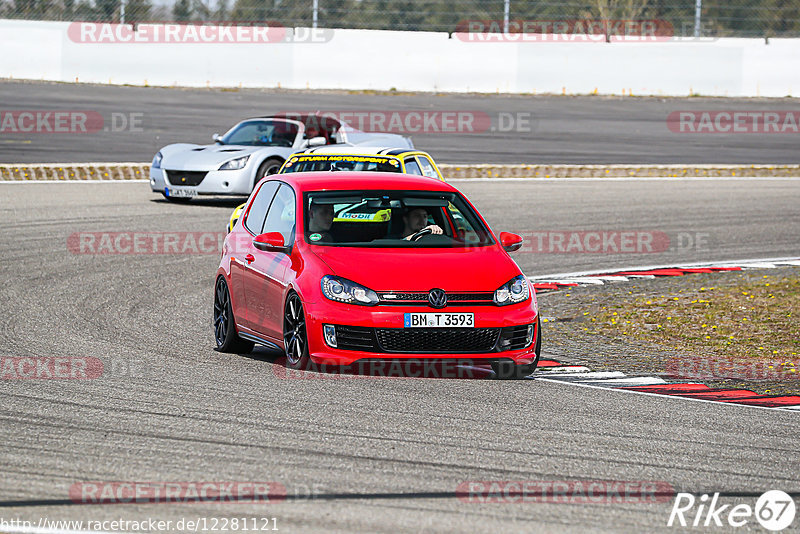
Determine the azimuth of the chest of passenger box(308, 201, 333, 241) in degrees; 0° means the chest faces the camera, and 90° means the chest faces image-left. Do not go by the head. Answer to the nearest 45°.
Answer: approximately 0°

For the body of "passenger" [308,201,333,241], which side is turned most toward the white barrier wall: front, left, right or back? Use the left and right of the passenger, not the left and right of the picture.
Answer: back

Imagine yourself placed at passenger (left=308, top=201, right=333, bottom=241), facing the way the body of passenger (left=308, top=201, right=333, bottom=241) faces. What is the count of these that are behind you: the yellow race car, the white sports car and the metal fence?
3

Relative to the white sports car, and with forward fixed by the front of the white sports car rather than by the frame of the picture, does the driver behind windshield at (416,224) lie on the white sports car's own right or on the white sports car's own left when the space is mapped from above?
on the white sports car's own left

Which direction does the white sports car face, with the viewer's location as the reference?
facing the viewer and to the left of the viewer

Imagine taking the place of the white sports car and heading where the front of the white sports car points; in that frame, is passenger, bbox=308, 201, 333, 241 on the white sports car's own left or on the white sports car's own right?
on the white sports car's own left

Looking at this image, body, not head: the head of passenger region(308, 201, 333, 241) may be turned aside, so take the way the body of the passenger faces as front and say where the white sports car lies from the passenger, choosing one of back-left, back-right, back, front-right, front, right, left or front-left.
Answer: back

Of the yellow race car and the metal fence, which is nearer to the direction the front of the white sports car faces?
the yellow race car

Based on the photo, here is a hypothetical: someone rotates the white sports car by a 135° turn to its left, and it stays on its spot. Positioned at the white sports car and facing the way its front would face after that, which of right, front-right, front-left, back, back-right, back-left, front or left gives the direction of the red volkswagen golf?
right

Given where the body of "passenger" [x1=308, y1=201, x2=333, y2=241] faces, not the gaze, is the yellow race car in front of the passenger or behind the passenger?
behind

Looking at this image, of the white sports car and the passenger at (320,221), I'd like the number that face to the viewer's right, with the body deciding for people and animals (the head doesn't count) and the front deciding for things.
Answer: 0
